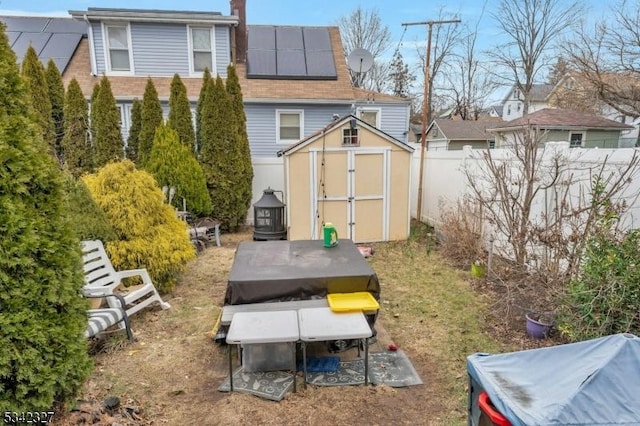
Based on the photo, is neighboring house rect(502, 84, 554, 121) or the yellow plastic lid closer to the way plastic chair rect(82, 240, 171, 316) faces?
the yellow plastic lid

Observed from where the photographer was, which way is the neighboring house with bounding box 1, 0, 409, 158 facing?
facing away from the viewer

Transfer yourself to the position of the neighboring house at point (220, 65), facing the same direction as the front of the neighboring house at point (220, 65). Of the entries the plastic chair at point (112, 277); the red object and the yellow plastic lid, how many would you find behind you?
3

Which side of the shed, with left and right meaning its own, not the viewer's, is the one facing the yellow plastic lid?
front

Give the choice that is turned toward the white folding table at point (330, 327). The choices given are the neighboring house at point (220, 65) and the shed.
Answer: the shed

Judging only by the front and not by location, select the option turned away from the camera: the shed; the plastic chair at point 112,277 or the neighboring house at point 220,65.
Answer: the neighboring house

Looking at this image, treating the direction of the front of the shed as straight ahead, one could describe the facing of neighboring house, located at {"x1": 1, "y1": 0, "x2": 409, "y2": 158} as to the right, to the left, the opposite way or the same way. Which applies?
the opposite way

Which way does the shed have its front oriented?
toward the camera

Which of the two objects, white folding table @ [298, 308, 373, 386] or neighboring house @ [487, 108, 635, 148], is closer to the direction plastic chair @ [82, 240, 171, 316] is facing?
the white folding table

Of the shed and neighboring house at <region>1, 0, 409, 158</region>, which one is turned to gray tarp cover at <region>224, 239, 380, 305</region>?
the shed

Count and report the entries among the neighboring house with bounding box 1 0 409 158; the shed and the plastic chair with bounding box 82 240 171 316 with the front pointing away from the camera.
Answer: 1

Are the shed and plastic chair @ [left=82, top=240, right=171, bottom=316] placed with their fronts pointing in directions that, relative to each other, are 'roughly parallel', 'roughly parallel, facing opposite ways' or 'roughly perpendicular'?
roughly perpendicular

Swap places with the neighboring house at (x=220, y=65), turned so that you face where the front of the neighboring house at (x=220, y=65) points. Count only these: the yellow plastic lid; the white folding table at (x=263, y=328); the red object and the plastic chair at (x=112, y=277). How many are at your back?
4

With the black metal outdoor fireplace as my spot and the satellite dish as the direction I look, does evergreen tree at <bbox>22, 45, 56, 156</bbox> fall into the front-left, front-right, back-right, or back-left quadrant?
back-left
